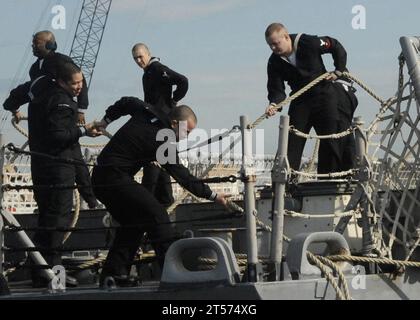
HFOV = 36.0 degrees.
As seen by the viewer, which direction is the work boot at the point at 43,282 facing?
to the viewer's right

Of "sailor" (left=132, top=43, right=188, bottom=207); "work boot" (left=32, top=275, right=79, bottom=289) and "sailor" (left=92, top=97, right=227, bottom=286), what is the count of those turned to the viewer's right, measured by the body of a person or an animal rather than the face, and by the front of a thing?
2

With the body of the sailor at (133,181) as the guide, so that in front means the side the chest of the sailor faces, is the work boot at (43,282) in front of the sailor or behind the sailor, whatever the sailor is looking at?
behind

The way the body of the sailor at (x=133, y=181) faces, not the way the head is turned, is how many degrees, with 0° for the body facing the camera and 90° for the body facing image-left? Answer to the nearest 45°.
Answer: approximately 270°

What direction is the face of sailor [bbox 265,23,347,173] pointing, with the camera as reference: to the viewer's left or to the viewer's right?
to the viewer's left

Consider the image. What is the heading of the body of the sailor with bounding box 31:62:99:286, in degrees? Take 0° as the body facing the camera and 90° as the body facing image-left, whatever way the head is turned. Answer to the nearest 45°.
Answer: approximately 270°
